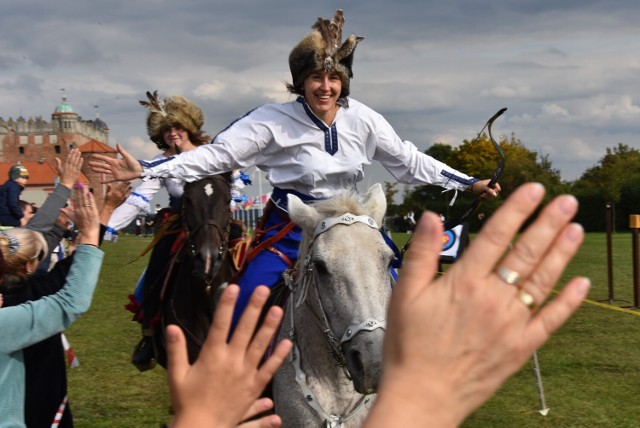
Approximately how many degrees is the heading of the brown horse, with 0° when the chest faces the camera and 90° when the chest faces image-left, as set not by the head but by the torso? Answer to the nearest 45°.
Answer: approximately 0°

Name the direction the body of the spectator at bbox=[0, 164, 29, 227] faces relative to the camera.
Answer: to the viewer's right

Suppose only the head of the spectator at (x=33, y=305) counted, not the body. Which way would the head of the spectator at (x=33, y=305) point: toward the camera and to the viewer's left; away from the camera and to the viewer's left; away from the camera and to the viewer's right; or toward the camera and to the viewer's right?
away from the camera and to the viewer's right

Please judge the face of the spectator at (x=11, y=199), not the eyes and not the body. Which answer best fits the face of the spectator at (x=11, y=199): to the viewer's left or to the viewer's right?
to the viewer's right

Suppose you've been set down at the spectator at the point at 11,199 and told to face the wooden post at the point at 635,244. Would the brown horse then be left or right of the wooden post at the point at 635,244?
right

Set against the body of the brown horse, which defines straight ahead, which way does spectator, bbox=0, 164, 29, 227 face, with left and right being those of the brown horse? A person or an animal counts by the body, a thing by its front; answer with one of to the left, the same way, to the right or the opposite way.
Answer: to the left

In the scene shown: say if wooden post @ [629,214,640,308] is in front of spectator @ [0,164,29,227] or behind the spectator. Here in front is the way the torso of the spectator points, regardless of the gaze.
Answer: in front

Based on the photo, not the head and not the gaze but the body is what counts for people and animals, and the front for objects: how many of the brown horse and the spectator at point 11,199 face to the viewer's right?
1
